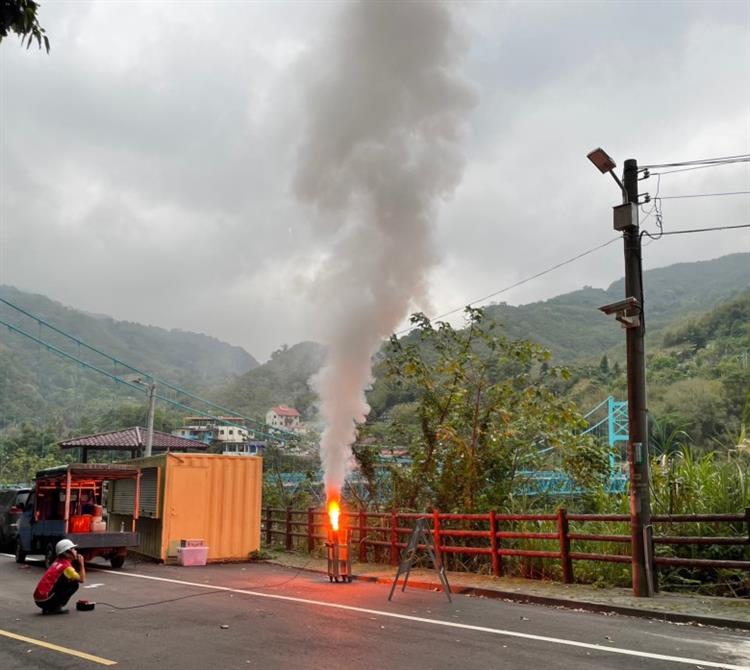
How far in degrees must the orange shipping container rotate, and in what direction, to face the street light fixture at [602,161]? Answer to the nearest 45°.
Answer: approximately 135° to its left

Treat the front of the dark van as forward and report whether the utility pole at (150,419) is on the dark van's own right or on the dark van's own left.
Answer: on the dark van's own right

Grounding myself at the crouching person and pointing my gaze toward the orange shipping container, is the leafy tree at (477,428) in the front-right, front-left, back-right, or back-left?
front-right

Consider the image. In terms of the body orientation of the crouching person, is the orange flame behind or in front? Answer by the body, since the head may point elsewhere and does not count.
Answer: in front

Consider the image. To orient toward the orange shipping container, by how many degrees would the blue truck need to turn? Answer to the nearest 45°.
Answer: approximately 135° to its right

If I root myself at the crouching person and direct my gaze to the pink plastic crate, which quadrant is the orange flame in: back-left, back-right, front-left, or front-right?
front-right

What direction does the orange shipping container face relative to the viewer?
to the viewer's left

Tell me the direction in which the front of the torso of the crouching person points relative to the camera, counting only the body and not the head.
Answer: to the viewer's right

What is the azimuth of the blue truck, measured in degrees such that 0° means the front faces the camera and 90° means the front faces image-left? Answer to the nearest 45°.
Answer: approximately 135°

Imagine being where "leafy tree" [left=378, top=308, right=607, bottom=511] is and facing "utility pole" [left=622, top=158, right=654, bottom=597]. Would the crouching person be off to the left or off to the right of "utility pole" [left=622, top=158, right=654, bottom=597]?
right

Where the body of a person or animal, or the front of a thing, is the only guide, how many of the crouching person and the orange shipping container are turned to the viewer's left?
1

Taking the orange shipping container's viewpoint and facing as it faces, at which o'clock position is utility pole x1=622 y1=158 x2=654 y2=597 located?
The utility pole is roughly at 8 o'clock from the orange shipping container.

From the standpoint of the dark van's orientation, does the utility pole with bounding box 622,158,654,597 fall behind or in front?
behind

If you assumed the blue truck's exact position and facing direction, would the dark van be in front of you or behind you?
in front
